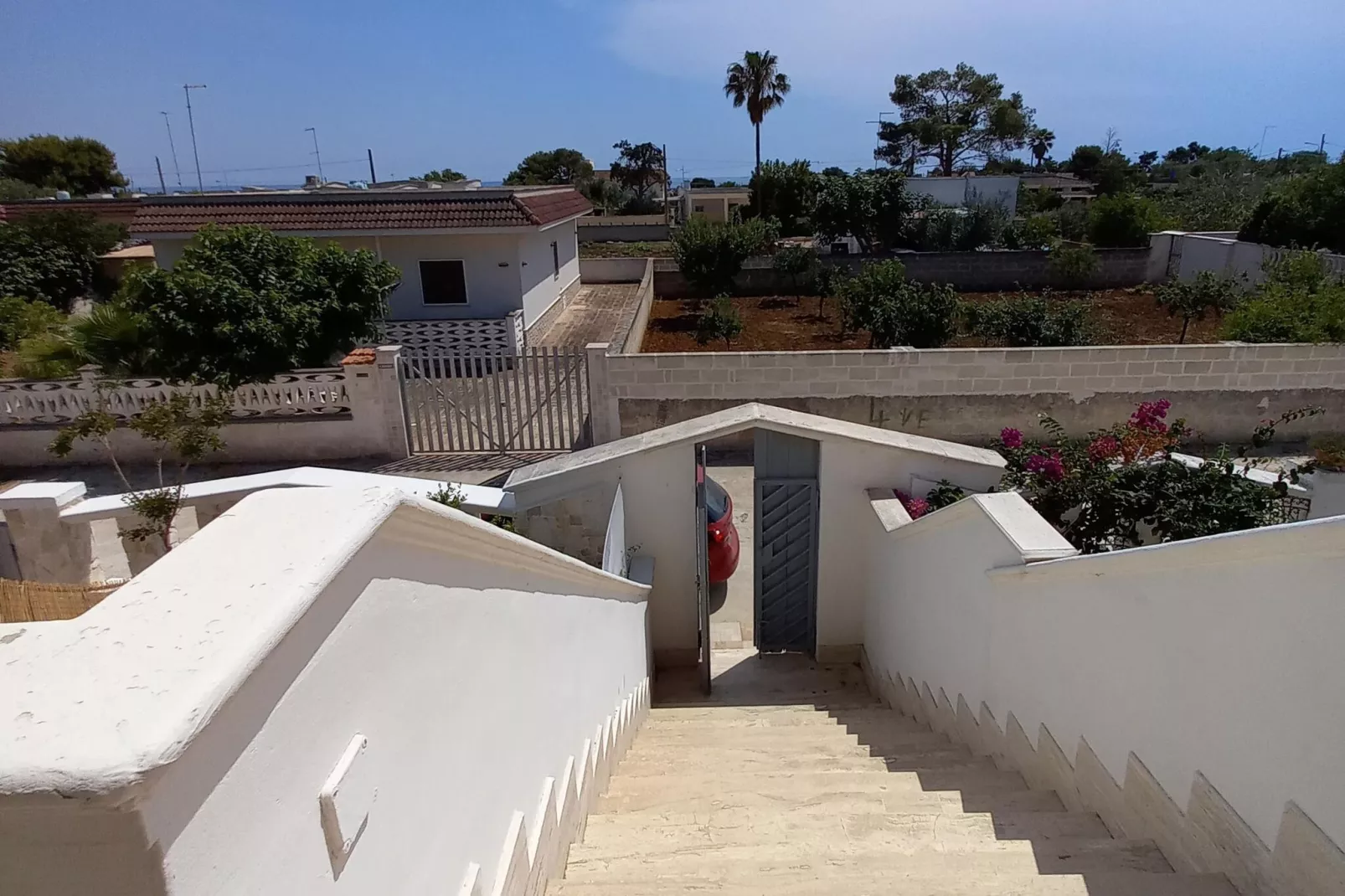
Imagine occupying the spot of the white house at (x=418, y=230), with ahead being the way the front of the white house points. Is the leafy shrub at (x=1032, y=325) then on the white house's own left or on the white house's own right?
on the white house's own left

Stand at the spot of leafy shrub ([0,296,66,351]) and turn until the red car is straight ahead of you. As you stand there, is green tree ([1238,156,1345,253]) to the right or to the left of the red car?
left

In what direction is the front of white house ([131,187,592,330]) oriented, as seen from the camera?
facing the viewer

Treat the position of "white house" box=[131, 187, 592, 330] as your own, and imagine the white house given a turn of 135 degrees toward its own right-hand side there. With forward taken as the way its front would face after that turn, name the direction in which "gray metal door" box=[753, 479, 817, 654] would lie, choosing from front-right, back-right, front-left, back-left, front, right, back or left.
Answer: back-left

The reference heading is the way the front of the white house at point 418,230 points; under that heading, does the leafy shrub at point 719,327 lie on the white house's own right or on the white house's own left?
on the white house's own left

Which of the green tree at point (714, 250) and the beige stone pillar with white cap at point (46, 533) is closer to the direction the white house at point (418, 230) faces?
the beige stone pillar with white cap

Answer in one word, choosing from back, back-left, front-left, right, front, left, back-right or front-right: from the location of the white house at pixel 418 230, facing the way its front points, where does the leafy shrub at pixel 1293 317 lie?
front-left

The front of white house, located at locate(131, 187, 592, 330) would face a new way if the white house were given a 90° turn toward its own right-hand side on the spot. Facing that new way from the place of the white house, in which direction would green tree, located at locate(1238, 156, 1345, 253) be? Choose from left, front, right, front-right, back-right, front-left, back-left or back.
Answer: back

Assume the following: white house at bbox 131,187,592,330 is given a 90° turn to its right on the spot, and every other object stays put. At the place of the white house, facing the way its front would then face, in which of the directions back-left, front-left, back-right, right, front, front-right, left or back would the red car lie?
left

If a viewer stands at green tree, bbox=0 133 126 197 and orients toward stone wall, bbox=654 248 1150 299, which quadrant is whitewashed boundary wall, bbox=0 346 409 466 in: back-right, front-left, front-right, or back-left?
front-right

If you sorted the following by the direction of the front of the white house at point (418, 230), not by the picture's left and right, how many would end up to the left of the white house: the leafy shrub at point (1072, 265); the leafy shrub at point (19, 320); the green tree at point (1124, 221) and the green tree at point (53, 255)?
2

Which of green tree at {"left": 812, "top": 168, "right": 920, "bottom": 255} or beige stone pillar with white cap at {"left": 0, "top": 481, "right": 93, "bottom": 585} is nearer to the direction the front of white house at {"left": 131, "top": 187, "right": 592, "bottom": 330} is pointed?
the beige stone pillar with white cap

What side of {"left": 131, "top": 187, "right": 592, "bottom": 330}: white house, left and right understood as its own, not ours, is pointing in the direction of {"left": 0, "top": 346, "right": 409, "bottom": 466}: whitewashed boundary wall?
front

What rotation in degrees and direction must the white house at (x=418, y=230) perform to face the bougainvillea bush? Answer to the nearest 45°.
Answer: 0° — it already faces it

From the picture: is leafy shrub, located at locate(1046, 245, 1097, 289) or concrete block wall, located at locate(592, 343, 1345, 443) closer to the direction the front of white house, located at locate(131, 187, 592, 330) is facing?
the concrete block wall

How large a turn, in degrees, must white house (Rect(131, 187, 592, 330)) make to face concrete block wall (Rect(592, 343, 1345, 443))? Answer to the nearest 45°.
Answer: approximately 45° to its left

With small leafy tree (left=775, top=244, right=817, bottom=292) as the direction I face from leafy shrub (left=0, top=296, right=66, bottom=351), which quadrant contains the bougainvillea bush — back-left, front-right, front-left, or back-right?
front-right

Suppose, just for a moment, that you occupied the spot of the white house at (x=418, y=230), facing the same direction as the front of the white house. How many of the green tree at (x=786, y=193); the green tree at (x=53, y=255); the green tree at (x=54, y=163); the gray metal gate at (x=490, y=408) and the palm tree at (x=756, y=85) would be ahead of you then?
1

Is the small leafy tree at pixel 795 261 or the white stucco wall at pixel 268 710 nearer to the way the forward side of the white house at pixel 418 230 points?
the white stucco wall

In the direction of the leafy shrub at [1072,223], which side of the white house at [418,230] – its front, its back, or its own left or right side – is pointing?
left

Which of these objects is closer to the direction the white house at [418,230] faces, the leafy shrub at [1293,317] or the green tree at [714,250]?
the leafy shrub
